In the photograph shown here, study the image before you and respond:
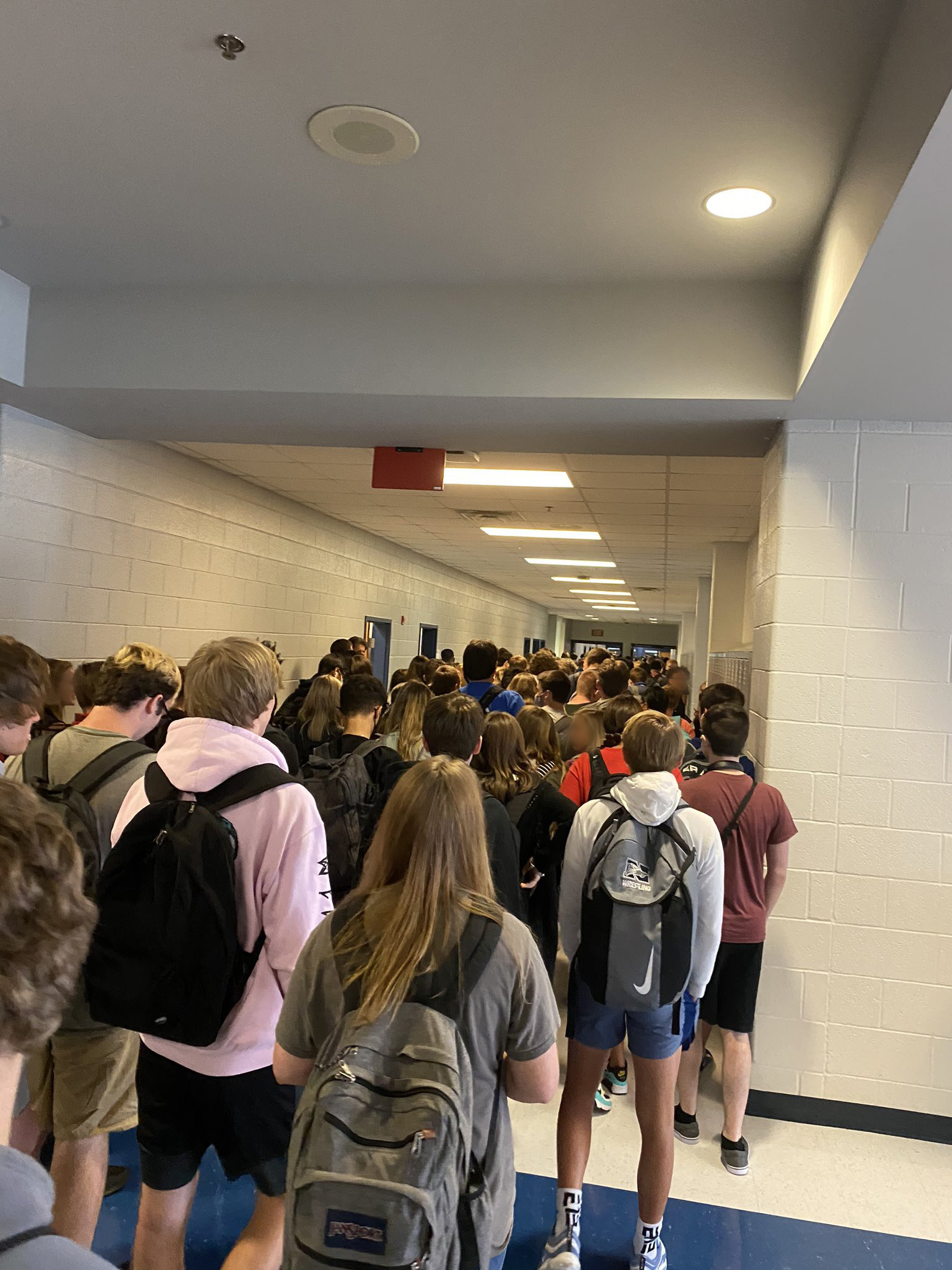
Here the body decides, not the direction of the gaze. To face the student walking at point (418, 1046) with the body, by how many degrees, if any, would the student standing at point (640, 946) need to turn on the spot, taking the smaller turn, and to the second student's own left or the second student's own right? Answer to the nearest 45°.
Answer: approximately 180°

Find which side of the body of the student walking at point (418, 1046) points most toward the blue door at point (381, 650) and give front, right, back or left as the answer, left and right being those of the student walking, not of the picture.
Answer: front

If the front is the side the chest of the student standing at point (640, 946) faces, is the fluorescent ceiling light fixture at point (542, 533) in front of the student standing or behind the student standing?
in front

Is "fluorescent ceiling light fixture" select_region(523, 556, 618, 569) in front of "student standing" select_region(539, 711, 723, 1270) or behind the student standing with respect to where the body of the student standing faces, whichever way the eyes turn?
in front

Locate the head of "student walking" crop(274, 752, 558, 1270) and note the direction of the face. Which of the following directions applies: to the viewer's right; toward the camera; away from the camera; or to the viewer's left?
away from the camera

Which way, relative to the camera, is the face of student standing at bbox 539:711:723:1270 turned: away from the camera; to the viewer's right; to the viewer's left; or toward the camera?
away from the camera

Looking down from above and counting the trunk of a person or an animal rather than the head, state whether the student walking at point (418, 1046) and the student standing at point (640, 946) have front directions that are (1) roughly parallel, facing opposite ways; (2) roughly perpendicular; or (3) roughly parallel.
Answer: roughly parallel

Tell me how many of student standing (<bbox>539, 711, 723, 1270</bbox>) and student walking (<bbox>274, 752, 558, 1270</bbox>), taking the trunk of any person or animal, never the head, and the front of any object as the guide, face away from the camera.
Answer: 2

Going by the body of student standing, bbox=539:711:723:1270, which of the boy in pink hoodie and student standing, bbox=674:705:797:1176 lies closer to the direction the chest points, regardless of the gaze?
the student standing, bbox=674:705:797:1176

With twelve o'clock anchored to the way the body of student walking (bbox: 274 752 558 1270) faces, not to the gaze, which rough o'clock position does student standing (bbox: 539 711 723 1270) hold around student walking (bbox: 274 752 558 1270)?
student standing (bbox: 539 711 723 1270) is roughly at 1 o'clock from student walking (bbox: 274 752 558 1270).

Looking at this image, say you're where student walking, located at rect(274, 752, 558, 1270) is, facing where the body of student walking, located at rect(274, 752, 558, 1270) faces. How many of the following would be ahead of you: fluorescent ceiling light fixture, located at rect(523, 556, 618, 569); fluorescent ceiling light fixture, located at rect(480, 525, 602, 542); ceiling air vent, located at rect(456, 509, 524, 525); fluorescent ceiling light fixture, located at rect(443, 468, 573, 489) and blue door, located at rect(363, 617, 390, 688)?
5

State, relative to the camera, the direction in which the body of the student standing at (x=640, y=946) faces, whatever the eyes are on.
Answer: away from the camera

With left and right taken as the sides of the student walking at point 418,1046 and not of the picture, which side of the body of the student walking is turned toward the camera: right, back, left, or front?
back

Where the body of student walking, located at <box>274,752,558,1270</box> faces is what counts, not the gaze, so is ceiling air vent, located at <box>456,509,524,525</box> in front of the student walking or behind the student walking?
in front
